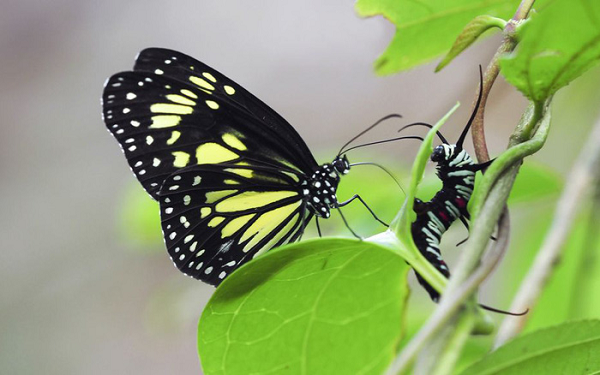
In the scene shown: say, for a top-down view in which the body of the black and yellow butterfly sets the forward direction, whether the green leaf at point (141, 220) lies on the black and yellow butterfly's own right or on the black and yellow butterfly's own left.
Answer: on the black and yellow butterfly's own left

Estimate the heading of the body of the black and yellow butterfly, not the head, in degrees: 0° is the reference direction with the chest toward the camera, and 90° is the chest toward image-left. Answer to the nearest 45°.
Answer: approximately 270°

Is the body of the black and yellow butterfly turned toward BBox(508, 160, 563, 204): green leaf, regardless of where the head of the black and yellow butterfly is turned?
yes

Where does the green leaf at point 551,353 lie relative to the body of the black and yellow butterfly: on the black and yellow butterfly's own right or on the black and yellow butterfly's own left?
on the black and yellow butterfly's own right
